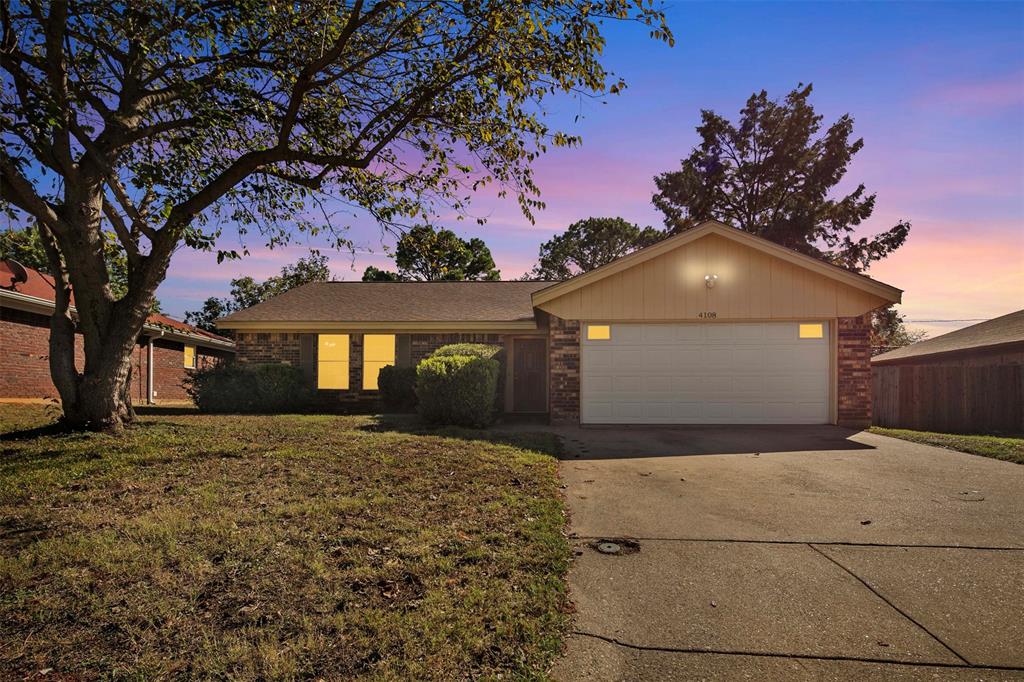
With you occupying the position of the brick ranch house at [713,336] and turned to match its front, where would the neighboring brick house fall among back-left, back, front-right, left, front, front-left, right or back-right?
right

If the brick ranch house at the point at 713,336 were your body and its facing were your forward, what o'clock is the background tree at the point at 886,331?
The background tree is roughly at 7 o'clock from the brick ranch house.

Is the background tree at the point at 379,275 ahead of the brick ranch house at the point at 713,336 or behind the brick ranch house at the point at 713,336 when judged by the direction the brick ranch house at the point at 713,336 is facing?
behind

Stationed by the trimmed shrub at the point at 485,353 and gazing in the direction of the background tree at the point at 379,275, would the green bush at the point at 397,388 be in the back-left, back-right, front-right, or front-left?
front-left

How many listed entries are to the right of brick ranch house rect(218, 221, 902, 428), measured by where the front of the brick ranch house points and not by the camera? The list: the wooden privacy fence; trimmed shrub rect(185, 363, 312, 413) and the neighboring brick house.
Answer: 2

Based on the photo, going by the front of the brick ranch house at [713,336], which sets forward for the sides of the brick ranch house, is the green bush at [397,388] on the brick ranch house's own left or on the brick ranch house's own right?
on the brick ranch house's own right

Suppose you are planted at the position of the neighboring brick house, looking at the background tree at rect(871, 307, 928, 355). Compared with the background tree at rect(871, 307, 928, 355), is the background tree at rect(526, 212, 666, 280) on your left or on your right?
left

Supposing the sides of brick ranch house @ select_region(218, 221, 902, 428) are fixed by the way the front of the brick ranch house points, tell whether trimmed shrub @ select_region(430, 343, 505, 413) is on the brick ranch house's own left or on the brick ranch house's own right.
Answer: on the brick ranch house's own right

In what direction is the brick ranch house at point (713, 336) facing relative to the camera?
toward the camera

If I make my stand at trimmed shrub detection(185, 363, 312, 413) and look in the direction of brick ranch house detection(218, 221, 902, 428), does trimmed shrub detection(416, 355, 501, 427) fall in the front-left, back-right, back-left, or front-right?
front-right

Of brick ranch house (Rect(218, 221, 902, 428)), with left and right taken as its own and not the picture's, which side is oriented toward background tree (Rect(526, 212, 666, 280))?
back

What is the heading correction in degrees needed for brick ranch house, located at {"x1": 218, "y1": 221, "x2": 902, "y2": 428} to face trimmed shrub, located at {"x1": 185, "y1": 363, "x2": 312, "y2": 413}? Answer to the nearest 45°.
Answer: approximately 90° to its right
